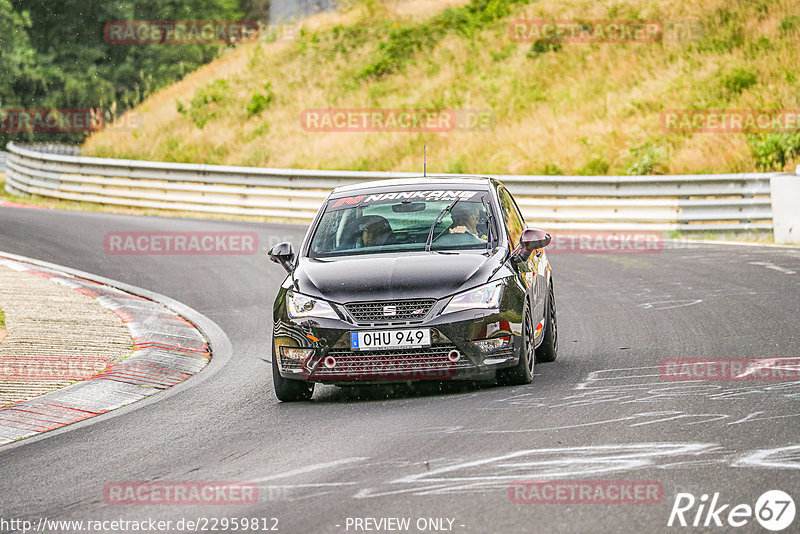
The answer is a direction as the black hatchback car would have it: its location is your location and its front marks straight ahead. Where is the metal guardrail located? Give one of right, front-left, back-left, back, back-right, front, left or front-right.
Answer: back

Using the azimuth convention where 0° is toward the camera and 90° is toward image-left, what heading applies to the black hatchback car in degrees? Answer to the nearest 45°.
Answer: approximately 0°

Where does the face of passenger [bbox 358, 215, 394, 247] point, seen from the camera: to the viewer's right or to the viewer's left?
to the viewer's left
